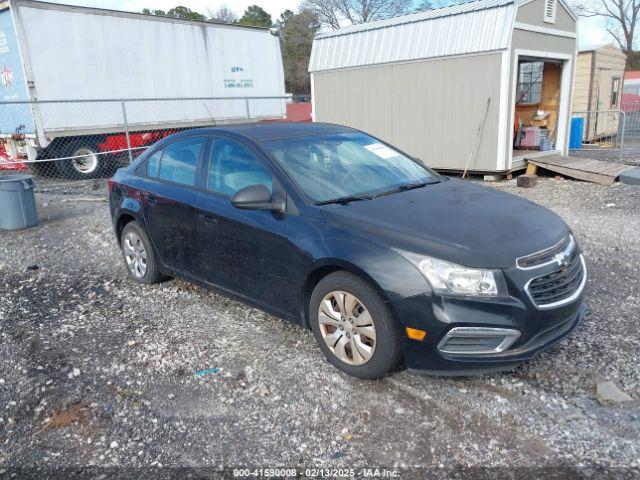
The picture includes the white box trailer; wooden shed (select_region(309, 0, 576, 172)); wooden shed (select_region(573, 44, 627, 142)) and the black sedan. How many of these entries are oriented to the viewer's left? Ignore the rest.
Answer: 0

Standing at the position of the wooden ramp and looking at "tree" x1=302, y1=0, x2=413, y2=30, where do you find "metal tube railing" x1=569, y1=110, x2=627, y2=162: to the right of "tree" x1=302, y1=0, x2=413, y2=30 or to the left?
right

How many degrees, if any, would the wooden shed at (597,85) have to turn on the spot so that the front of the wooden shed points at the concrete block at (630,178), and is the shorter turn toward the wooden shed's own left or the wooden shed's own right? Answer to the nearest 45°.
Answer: approximately 45° to the wooden shed's own right

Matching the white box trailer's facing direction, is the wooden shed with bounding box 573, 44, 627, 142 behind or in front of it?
in front

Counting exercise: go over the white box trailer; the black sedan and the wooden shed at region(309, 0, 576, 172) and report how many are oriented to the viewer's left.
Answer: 0

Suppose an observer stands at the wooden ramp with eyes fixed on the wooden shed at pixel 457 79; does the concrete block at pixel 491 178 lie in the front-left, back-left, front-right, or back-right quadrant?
front-left

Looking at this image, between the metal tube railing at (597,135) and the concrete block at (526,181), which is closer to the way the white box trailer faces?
the metal tube railing

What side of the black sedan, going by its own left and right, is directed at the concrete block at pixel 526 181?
left

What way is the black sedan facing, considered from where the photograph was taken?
facing the viewer and to the right of the viewer

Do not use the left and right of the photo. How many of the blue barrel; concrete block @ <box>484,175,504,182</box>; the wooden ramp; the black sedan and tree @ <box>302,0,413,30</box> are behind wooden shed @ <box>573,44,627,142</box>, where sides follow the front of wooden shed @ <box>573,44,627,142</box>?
1

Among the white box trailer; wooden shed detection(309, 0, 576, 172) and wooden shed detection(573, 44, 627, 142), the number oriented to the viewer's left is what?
0

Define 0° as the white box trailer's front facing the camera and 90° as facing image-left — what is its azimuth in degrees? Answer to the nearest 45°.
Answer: approximately 225°
